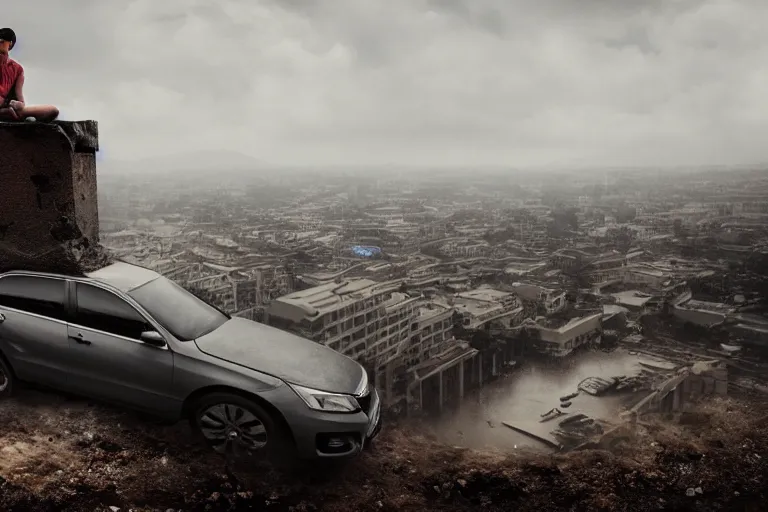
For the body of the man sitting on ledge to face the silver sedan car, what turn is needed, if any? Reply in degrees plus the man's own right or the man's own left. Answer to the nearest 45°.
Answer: approximately 45° to the man's own left

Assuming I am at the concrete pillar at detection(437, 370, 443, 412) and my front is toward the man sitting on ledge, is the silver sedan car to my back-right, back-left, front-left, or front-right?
front-left

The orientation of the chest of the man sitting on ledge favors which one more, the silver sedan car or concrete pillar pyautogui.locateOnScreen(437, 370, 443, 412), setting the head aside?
the silver sedan car

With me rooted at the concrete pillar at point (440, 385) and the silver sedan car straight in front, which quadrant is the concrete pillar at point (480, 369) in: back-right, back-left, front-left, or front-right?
back-left

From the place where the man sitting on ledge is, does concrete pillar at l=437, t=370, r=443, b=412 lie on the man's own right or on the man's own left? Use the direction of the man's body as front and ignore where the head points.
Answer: on the man's own left

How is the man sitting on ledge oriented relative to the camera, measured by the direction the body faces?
toward the camera
